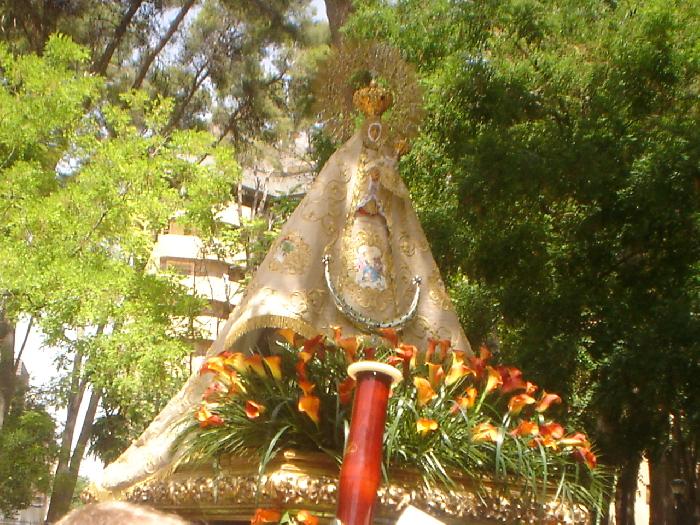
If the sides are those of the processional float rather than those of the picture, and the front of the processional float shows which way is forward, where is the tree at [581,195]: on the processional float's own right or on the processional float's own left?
on the processional float's own left

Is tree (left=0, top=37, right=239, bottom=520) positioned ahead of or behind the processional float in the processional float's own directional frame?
behind

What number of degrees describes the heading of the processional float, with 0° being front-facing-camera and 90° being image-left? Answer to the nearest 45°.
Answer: approximately 315°
